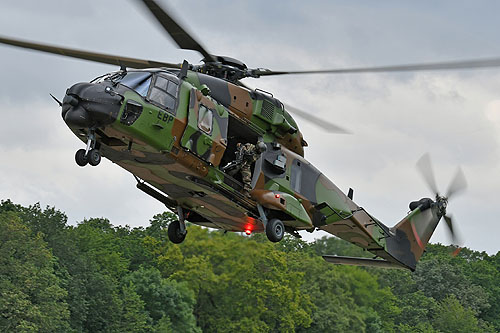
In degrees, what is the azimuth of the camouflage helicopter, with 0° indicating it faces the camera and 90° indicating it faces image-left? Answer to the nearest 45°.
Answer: approximately 45°
